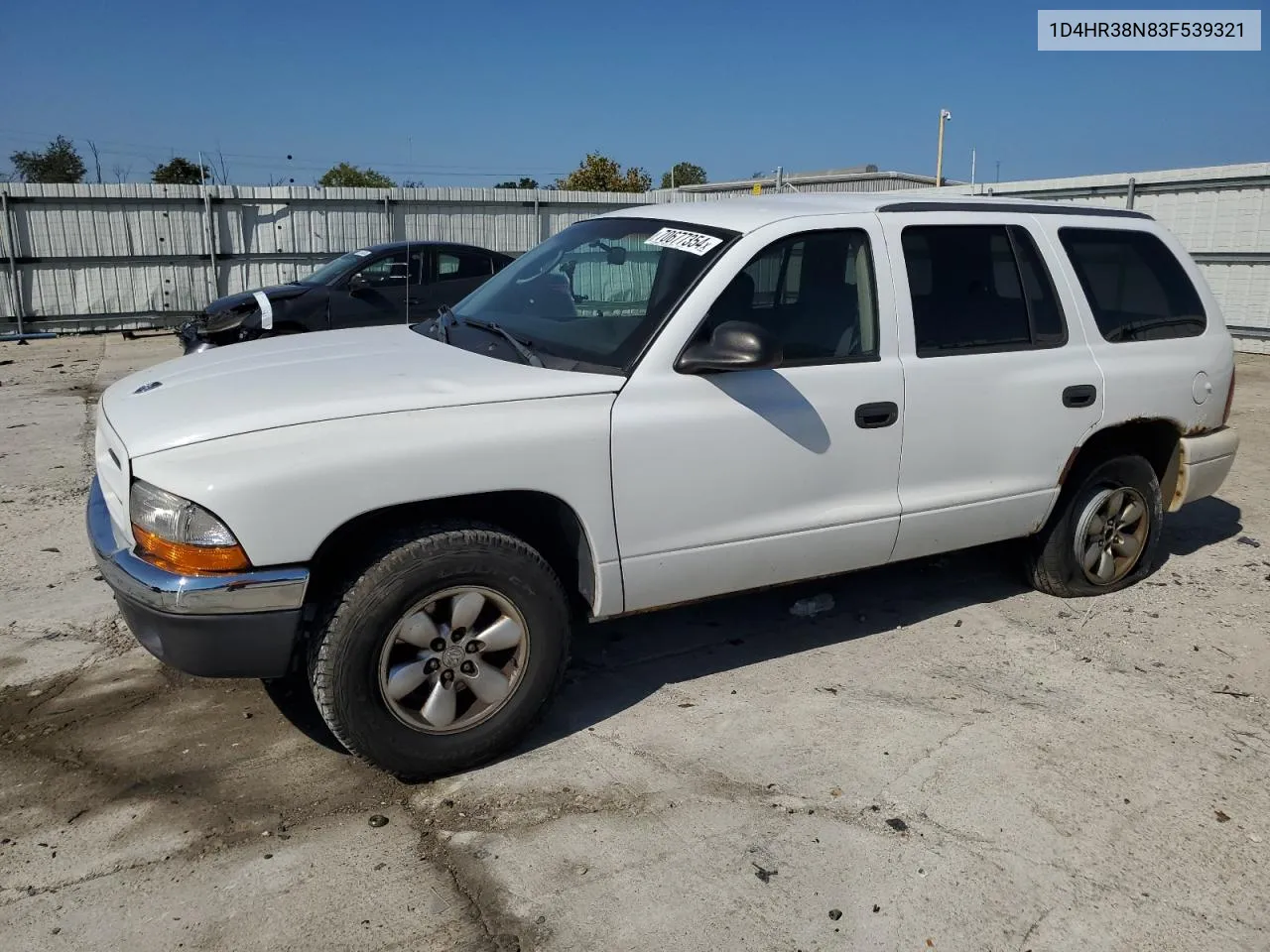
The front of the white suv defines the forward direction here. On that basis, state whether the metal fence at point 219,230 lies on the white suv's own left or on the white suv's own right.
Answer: on the white suv's own right

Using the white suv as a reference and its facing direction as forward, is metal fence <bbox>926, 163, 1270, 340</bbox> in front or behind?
behind

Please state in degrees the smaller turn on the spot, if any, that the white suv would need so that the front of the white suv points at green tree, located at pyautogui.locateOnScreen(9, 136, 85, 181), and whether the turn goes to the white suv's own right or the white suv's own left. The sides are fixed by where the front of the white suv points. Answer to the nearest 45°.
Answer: approximately 90° to the white suv's own right

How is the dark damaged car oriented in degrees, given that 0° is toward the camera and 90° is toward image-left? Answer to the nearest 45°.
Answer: approximately 45°

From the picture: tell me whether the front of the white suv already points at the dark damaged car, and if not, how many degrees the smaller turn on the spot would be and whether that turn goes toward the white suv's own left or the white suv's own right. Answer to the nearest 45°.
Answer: approximately 135° to the white suv's own right
